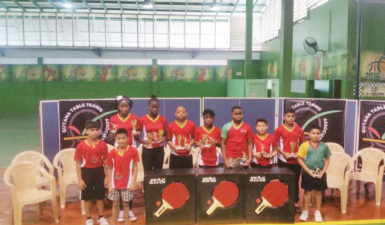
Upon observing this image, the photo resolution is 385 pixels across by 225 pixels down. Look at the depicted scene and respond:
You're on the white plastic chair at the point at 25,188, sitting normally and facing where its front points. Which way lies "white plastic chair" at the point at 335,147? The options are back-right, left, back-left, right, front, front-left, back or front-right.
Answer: front-left

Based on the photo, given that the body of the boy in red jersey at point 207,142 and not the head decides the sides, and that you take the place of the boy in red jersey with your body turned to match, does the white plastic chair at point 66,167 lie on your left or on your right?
on your right

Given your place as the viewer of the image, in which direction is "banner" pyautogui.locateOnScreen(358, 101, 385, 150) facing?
facing the viewer

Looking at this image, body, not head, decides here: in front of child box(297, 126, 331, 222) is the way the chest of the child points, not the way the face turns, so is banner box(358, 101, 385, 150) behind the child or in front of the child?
behind

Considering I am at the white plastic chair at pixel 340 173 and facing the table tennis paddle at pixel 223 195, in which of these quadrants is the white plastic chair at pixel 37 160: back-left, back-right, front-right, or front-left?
front-right

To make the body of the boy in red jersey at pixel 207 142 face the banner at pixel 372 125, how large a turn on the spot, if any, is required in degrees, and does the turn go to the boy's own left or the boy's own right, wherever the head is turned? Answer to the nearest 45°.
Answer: approximately 135° to the boy's own left

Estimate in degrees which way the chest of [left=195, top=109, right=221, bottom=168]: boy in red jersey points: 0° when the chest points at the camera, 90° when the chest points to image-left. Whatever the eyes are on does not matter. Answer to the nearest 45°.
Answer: approximately 0°

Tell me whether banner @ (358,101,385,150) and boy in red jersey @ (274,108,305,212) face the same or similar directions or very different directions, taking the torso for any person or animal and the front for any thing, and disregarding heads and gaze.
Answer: same or similar directions

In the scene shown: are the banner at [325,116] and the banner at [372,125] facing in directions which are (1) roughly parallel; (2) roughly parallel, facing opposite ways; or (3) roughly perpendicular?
roughly parallel

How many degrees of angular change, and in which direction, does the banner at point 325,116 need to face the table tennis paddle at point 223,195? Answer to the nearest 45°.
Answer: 0° — it already faces it

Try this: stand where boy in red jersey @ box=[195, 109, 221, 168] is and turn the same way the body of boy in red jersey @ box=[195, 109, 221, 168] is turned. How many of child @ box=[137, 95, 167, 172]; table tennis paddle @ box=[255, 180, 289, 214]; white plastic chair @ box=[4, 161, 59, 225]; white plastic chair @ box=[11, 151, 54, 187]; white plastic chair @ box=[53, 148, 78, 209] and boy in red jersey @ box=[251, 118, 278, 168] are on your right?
4

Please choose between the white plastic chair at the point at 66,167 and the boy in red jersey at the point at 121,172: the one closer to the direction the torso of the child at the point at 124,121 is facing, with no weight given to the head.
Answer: the boy in red jersey

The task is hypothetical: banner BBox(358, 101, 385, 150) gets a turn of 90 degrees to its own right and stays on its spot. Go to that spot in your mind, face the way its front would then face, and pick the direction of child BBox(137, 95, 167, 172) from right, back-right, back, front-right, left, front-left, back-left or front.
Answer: front-left

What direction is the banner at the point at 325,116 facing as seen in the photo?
toward the camera

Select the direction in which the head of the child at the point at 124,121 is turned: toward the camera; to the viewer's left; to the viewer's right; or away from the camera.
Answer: toward the camera

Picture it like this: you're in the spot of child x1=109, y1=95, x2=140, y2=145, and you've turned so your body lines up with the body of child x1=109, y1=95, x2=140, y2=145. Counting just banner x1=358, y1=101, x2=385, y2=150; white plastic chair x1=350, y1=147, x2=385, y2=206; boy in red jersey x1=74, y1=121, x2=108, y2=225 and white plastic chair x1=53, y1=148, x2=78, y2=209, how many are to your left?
2

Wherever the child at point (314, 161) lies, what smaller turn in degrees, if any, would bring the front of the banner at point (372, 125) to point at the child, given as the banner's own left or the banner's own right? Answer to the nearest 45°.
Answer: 0° — it already faces them

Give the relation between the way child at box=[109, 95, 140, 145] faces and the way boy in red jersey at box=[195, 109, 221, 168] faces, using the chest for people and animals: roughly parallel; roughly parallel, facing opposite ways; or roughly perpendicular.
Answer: roughly parallel
